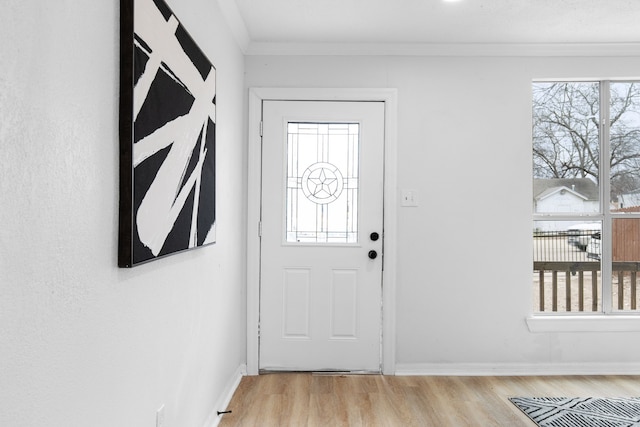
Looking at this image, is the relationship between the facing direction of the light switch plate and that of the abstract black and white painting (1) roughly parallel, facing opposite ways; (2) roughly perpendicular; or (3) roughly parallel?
roughly perpendicular

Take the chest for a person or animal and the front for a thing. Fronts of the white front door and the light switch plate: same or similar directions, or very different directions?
same or similar directions

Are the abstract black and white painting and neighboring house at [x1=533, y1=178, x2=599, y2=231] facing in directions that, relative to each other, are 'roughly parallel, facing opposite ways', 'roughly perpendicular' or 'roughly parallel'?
roughly perpendicular

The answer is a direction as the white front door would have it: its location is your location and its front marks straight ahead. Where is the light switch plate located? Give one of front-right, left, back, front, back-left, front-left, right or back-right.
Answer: left

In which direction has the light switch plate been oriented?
toward the camera

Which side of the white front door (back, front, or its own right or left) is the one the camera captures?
front

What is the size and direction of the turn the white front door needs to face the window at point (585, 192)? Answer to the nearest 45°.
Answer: approximately 90° to its left

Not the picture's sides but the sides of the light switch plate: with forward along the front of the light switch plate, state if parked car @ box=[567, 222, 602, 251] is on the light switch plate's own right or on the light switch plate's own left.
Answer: on the light switch plate's own left
